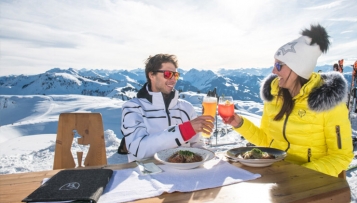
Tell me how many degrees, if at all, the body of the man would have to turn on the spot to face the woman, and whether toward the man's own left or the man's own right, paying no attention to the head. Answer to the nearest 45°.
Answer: approximately 45° to the man's own left

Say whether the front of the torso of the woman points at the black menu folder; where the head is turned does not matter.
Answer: yes

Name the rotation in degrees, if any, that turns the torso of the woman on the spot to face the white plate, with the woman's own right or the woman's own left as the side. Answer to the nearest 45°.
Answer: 0° — they already face it

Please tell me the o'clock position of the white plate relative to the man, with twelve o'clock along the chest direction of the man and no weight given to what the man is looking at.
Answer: The white plate is roughly at 1 o'clock from the man.

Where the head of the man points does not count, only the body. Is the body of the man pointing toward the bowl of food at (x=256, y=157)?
yes

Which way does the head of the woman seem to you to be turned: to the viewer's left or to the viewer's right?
to the viewer's left

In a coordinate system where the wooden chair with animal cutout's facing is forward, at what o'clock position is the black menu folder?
The black menu folder is roughly at 12 o'clock from the wooden chair with animal cutout.

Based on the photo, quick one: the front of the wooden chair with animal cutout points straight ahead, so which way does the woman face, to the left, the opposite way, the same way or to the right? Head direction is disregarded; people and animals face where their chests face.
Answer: to the right
